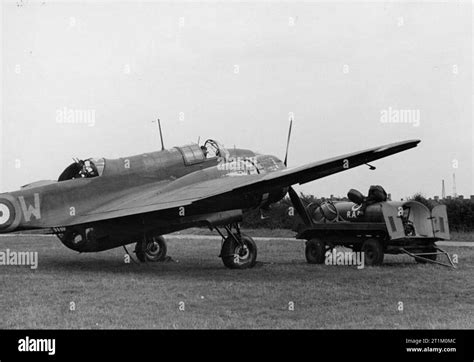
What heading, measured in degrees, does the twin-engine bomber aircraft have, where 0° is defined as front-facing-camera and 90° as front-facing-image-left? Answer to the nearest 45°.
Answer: approximately 225°
